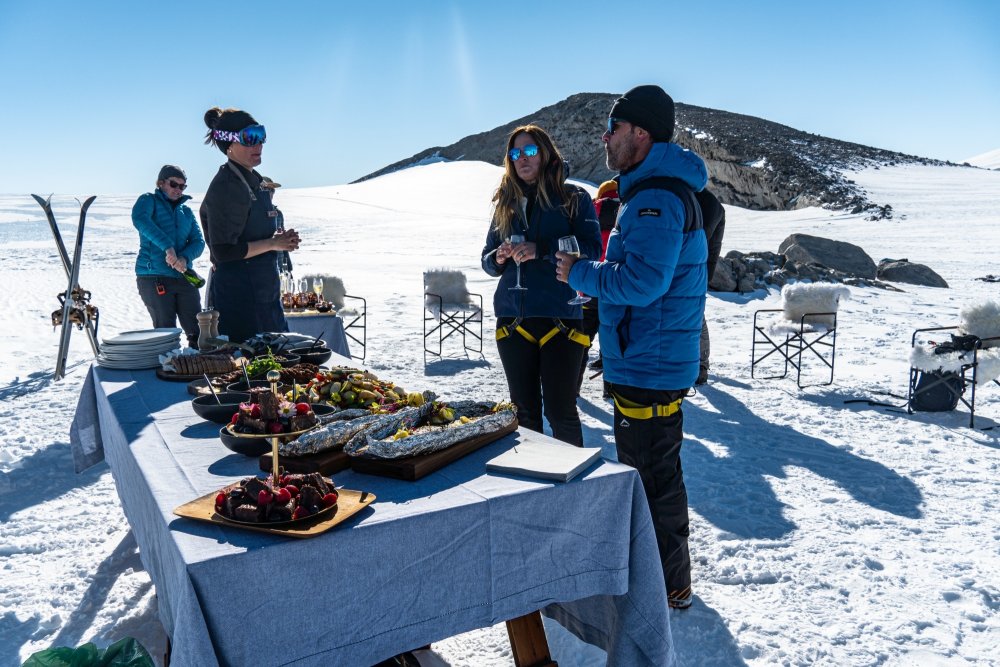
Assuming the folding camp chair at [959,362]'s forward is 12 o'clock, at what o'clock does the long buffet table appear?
The long buffet table is roughly at 11 o'clock from the folding camp chair.

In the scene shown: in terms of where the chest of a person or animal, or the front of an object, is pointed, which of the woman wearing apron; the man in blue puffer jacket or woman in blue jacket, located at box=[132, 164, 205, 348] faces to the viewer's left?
the man in blue puffer jacket

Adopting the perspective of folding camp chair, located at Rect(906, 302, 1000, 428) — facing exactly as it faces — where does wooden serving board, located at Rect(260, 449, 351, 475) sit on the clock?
The wooden serving board is roughly at 11 o'clock from the folding camp chair.

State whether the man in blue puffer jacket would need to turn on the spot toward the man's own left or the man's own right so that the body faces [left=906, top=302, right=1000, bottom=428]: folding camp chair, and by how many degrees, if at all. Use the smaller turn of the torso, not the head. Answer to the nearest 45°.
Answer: approximately 135° to the man's own right

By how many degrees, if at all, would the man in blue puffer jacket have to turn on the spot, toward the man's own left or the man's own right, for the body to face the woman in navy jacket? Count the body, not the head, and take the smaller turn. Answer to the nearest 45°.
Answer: approximately 45° to the man's own right

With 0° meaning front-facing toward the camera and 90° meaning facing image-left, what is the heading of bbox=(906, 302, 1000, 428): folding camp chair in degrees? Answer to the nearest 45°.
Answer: approximately 45°

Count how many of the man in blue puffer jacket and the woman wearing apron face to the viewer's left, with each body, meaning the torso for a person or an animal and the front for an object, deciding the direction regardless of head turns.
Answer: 1

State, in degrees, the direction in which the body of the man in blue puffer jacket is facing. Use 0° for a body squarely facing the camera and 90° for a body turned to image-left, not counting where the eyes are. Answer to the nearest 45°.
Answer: approximately 90°

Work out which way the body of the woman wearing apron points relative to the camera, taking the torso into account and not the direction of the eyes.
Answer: to the viewer's right

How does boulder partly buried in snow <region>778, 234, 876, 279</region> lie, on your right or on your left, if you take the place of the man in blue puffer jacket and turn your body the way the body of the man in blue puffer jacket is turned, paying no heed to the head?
on your right
